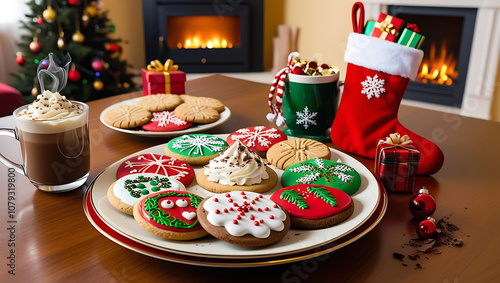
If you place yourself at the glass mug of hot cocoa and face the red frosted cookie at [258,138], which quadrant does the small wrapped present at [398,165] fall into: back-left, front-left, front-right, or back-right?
front-right

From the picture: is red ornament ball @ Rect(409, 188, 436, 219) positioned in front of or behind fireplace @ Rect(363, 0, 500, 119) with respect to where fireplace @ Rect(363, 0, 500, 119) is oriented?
in front

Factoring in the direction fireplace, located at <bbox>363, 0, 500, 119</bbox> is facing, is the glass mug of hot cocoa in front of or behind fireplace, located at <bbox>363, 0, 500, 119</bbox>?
in front

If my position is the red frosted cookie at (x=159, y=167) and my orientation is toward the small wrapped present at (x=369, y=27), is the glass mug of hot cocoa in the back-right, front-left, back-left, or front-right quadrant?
back-left

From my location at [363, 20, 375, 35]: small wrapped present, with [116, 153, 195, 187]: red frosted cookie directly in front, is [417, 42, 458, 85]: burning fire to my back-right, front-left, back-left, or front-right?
back-right

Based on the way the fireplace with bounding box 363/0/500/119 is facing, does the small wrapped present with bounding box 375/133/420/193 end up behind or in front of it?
in front

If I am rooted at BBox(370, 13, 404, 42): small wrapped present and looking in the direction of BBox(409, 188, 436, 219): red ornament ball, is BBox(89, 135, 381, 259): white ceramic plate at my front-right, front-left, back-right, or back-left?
front-right

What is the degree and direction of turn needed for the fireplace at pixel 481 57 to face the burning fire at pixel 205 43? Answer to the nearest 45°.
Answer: approximately 45° to its right
